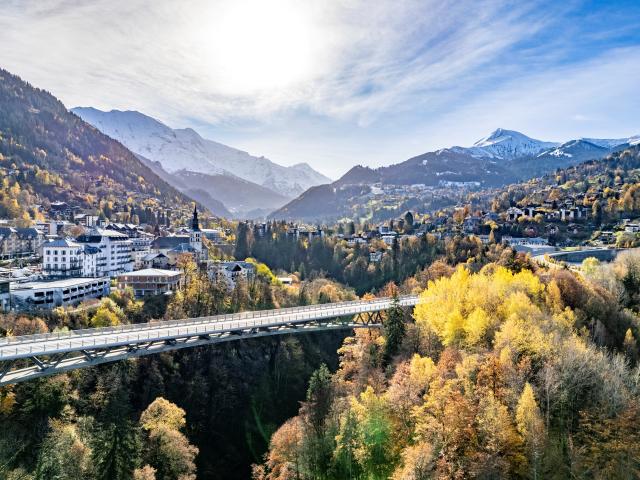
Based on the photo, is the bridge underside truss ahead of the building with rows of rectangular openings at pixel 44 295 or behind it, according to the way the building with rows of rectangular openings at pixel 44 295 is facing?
ahead

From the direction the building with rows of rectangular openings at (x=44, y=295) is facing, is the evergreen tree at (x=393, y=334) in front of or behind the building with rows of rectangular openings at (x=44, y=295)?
in front

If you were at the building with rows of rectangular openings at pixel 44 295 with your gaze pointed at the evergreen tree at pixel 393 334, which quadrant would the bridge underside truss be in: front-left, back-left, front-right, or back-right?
front-right

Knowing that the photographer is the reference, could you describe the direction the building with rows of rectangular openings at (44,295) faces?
facing the viewer and to the right of the viewer

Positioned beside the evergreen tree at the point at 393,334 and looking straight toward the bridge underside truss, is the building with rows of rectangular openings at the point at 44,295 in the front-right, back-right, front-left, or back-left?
front-right

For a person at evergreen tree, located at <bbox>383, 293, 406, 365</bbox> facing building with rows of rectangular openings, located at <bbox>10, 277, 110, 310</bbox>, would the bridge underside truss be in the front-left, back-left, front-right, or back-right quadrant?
front-left
